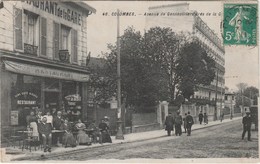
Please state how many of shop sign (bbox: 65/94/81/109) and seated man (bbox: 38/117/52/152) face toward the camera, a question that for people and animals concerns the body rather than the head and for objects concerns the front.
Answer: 2

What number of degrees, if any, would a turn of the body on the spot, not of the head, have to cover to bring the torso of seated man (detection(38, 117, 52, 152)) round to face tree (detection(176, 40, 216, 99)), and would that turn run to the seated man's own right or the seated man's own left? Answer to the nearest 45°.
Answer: approximately 135° to the seated man's own left

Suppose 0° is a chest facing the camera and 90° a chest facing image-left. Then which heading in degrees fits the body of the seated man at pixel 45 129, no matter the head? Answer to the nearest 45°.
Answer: approximately 0°

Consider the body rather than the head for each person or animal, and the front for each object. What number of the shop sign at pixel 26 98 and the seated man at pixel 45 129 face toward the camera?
2
